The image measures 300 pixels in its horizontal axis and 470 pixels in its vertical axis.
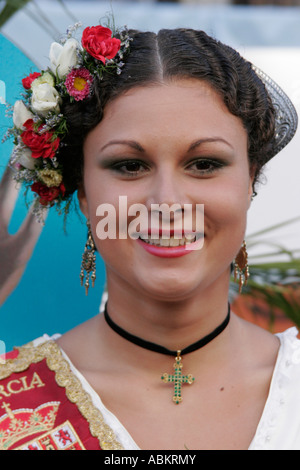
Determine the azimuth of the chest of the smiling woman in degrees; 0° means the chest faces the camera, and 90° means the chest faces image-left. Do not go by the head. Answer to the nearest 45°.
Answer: approximately 0°
